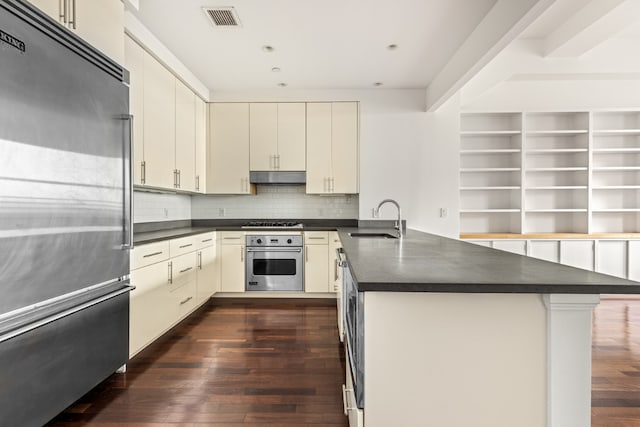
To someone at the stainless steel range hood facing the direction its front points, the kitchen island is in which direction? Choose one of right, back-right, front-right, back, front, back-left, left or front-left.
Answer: front

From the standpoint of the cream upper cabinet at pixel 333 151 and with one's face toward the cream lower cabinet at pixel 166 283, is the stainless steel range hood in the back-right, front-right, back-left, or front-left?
front-right

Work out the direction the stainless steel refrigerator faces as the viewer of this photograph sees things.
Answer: facing the viewer and to the right of the viewer

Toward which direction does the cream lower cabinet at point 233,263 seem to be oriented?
toward the camera

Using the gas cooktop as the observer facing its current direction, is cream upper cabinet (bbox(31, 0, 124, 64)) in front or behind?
in front

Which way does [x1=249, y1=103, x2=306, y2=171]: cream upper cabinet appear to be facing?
toward the camera

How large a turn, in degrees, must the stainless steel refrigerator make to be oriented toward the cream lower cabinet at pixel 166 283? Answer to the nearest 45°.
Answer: approximately 90° to its left

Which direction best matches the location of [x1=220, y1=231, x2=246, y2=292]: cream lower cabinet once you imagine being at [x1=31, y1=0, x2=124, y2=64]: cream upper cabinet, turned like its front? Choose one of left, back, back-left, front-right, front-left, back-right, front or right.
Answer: left

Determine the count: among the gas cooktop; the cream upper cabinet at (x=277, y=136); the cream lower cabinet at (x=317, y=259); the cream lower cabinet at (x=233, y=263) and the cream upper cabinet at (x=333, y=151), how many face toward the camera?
5

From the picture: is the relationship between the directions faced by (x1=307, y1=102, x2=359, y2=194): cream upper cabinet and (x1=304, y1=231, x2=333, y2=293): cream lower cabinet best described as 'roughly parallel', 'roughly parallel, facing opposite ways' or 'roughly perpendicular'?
roughly parallel

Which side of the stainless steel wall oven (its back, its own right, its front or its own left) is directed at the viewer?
front

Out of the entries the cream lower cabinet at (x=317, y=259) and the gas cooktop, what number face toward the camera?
2

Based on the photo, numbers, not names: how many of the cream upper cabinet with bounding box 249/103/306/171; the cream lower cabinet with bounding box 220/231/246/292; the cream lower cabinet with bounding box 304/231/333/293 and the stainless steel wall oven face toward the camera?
4

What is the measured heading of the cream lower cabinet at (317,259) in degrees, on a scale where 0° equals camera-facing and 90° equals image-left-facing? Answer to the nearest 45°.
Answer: approximately 0°

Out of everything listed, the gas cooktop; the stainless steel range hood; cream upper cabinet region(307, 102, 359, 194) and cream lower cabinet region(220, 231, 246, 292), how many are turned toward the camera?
4
